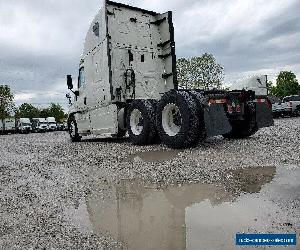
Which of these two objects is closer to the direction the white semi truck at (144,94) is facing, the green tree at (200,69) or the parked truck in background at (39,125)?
the parked truck in background

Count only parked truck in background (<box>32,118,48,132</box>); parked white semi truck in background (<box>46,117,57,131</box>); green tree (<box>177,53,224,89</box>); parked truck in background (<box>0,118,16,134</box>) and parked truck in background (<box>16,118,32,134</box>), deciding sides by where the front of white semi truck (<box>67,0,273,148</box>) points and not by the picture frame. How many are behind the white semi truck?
0

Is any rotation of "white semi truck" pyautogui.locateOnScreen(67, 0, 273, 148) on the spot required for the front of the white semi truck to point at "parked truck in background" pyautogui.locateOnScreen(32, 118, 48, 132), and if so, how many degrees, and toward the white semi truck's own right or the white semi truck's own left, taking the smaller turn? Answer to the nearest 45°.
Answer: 0° — it already faces it

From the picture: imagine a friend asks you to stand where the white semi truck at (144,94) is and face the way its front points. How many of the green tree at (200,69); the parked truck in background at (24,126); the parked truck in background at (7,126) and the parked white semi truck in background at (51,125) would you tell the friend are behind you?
0

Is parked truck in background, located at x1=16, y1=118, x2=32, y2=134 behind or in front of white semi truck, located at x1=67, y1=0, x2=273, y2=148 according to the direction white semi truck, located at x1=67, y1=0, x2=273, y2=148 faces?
in front

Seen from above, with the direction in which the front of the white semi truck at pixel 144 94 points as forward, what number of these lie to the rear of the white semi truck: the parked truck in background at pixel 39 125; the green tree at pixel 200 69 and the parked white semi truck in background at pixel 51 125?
0

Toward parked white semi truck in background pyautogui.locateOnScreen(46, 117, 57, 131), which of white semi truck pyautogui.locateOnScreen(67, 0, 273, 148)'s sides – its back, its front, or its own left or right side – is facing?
front

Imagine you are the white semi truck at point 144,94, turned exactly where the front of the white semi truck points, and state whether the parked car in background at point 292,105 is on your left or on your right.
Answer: on your right

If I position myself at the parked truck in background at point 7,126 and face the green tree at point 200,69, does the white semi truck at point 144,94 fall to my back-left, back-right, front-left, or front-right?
front-right

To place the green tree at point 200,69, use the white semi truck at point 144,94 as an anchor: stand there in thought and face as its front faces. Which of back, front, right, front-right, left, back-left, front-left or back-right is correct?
front-right

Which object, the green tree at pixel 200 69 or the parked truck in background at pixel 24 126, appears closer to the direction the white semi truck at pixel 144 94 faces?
the parked truck in background

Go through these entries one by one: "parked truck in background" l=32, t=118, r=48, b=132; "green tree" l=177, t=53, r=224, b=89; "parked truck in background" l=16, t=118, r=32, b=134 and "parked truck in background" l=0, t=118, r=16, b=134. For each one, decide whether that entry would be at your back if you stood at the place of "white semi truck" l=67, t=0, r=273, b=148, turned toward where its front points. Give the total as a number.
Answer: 0

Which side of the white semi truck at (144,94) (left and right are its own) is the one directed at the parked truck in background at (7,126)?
front

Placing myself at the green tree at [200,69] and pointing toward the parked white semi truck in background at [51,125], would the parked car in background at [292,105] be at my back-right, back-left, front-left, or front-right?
back-left

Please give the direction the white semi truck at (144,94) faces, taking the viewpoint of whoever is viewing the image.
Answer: facing away from the viewer and to the left of the viewer
